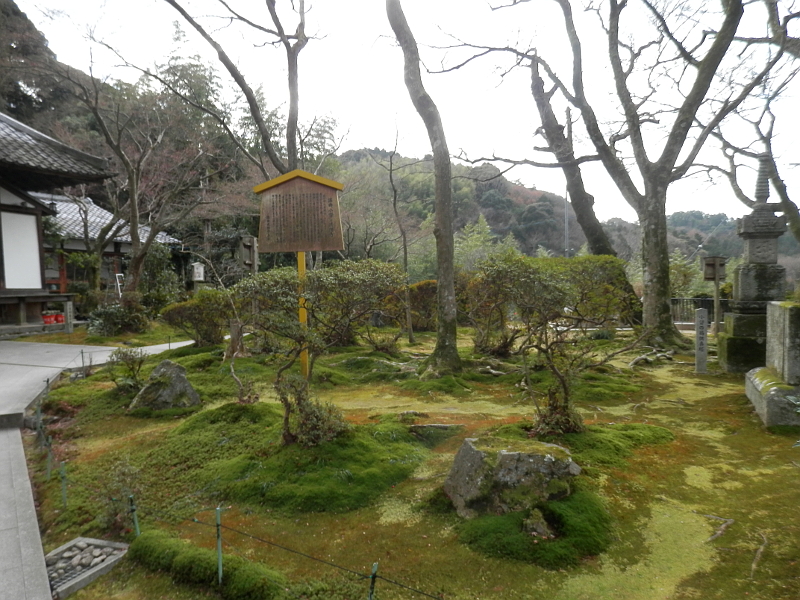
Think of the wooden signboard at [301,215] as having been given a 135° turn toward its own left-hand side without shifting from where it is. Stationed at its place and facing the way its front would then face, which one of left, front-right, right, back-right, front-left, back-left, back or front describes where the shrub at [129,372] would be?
back-left

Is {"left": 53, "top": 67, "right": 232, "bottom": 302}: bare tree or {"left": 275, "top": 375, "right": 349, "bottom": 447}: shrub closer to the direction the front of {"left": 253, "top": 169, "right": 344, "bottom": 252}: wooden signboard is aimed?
the shrub

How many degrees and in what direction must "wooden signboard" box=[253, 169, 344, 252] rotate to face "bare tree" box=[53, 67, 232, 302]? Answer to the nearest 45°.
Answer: approximately 180°

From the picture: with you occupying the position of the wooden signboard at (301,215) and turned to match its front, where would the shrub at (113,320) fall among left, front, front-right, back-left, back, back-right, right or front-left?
back-right

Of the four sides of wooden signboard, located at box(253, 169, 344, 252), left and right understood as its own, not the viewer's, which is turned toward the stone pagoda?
left

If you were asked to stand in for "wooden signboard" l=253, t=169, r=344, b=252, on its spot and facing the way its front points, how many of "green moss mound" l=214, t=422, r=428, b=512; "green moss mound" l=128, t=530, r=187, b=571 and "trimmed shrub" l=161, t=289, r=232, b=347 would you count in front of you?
2

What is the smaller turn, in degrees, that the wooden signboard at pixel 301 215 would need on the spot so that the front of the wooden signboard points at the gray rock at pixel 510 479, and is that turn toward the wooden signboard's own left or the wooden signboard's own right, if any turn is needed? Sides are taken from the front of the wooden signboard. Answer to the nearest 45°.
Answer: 0° — it already faces it

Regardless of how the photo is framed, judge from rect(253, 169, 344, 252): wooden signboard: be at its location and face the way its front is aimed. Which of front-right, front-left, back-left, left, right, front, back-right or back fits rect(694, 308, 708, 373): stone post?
left

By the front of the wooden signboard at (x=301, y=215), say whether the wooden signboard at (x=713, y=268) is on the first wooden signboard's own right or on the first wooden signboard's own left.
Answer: on the first wooden signboard's own left

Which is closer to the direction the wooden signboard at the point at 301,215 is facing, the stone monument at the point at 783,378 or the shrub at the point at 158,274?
the stone monument

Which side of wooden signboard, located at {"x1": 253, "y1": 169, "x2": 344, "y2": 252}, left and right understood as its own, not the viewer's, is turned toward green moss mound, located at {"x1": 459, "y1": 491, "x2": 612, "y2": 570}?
front

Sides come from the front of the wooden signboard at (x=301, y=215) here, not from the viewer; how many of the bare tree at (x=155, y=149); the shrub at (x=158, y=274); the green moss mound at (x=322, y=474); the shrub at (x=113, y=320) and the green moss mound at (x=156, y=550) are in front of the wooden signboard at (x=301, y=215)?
2

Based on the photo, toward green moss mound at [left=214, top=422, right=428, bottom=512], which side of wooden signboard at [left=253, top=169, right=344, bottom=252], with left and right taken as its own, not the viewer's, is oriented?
front

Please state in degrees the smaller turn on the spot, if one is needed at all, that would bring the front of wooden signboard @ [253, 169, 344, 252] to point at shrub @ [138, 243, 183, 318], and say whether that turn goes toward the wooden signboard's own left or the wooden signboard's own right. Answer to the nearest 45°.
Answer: approximately 180°

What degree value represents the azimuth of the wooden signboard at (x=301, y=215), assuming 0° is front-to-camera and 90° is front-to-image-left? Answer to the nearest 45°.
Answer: approximately 0°

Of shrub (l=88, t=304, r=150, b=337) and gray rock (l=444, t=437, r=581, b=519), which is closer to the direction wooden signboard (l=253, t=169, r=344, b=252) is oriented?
the gray rock
